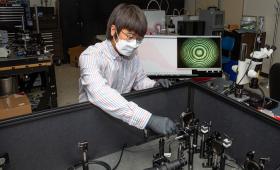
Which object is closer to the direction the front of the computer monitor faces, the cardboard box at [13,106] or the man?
the man

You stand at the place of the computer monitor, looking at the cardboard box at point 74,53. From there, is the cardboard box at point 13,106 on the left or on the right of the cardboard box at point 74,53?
left

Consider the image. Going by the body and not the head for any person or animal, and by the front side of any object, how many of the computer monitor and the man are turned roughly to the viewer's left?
0

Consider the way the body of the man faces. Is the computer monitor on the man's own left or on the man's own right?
on the man's own left

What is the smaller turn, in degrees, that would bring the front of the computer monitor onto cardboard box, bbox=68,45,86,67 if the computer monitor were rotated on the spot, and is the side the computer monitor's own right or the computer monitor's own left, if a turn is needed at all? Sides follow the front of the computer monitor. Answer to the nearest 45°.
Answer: approximately 135° to the computer monitor's own right

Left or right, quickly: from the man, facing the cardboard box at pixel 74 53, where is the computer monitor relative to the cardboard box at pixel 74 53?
right
